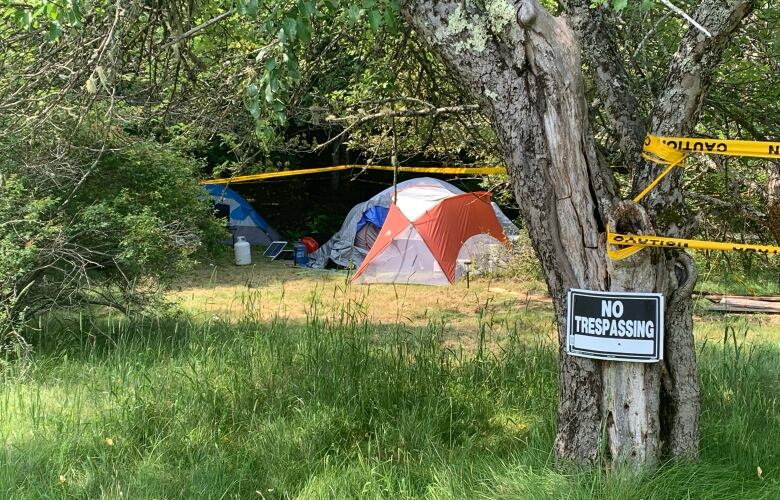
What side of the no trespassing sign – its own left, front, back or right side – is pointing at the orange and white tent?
back

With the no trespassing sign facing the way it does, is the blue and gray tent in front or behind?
behind

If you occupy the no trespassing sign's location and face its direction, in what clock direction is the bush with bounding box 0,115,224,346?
The bush is roughly at 4 o'clock from the no trespassing sign.

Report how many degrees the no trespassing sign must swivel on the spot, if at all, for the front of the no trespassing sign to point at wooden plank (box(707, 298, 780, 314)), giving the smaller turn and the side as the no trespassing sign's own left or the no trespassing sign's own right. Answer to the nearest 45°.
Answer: approximately 180°

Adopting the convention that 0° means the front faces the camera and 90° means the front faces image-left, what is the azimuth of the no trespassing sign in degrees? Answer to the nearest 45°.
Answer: approximately 0°

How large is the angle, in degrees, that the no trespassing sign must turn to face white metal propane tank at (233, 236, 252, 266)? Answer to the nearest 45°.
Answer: approximately 135° to its right
